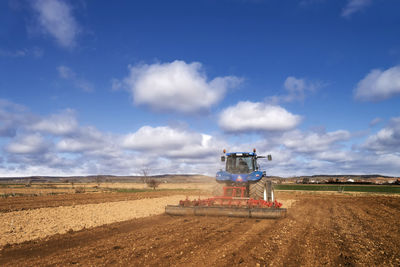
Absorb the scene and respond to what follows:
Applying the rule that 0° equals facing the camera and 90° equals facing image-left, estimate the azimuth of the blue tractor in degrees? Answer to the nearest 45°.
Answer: approximately 180°
